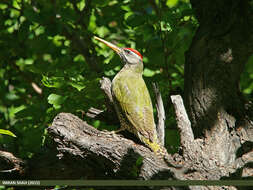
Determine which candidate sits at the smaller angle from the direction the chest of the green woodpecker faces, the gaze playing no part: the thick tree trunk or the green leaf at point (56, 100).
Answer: the green leaf

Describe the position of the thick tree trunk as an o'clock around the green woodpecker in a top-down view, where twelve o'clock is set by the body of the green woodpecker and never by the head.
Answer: The thick tree trunk is roughly at 5 o'clock from the green woodpecker.

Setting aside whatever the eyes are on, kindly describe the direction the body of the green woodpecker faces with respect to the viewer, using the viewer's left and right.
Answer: facing away from the viewer and to the left of the viewer
